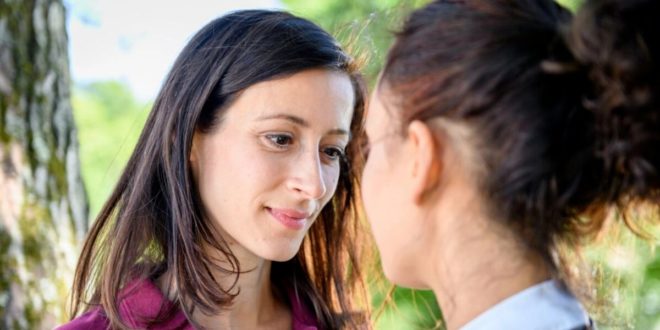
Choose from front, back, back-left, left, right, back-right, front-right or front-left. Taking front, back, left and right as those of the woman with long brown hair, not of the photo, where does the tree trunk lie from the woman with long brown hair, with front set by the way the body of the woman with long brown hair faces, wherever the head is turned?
back

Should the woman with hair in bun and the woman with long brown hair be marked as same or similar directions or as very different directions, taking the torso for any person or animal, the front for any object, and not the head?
very different directions

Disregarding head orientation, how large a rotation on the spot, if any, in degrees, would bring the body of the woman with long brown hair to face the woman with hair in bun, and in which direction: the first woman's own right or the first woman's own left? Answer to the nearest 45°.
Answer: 0° — they already face them

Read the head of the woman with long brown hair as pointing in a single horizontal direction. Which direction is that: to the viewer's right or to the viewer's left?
to the viewer's right

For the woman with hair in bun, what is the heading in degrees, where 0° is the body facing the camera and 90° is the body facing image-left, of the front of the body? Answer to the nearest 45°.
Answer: approximately 135°

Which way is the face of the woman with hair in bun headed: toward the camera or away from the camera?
away from the camera

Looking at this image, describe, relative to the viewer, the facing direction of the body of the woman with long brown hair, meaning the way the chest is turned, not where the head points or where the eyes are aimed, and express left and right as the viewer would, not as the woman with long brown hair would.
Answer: facing the viewer and to the right of the viewer

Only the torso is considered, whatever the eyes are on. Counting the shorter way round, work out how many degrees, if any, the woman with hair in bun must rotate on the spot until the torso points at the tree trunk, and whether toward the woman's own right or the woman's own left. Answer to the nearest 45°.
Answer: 0° — they already face it

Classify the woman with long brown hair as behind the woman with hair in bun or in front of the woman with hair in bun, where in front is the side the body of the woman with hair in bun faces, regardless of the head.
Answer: in front
